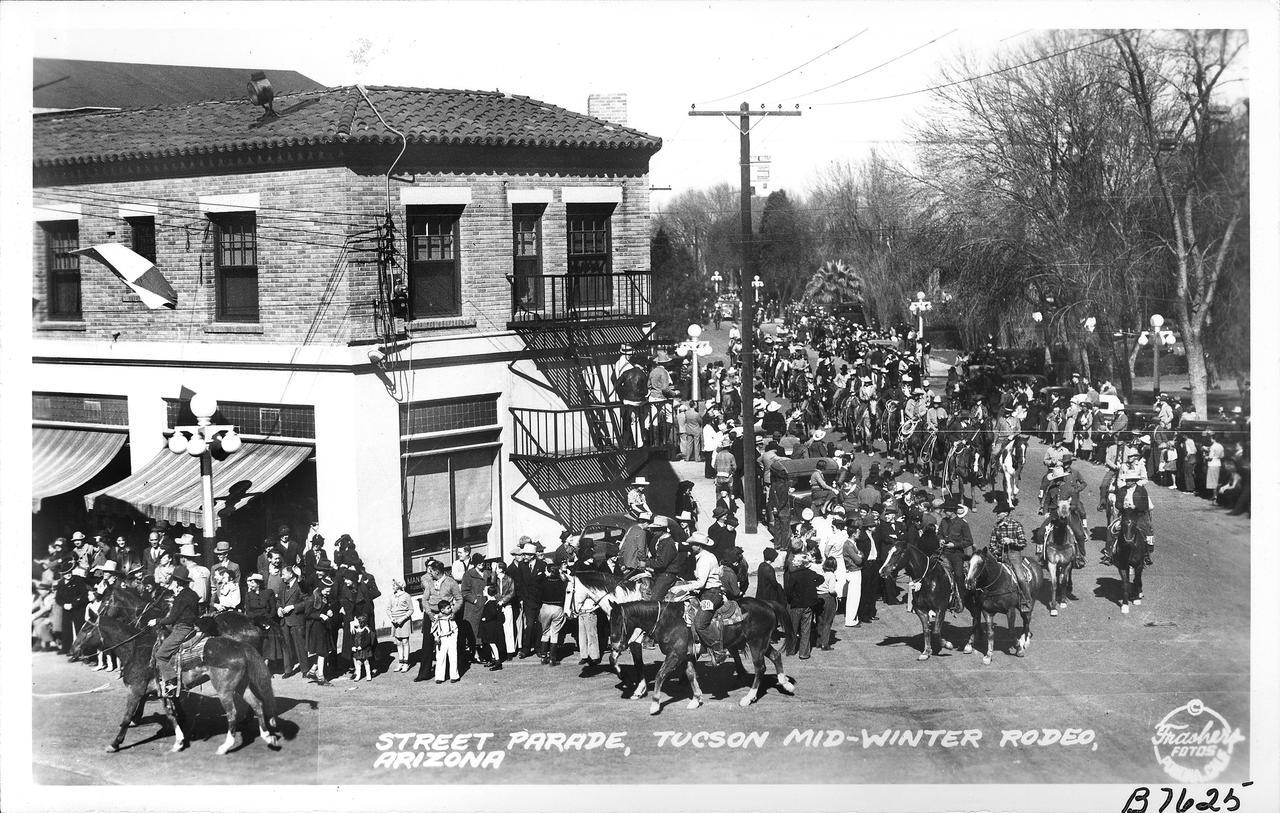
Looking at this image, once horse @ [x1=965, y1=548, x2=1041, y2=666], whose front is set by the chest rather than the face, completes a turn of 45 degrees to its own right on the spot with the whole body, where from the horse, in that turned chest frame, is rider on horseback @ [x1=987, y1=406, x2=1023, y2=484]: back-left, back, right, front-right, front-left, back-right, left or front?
right

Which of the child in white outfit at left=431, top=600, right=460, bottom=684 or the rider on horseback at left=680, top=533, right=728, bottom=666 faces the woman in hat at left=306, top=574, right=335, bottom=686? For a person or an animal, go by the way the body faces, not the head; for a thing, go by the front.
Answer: the rider on horseback

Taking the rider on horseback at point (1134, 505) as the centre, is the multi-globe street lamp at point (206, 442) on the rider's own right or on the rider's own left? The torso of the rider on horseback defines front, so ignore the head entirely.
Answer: on the rider's own right

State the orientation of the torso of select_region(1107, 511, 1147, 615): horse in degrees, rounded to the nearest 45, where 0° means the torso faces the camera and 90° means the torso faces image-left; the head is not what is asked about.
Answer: approximately 0°

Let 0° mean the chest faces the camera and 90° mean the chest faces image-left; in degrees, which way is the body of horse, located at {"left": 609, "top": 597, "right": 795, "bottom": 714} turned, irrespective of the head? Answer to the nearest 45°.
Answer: approximately 90°

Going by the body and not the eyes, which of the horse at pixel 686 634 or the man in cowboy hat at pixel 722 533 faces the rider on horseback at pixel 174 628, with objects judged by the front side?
the horse

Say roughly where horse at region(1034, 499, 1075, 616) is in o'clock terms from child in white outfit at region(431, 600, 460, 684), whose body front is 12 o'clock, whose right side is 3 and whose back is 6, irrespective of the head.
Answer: The horse is roughly at 9 o'clock from the child in white outfit.

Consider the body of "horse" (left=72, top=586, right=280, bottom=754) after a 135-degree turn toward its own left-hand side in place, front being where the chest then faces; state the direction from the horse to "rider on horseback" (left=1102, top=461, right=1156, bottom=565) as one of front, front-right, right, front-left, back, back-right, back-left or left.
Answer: front-left

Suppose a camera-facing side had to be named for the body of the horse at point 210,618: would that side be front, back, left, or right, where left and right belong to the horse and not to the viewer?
left
